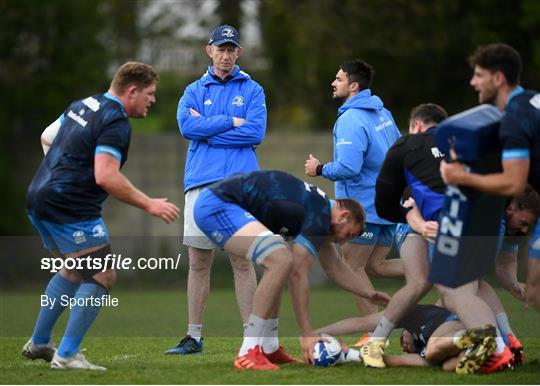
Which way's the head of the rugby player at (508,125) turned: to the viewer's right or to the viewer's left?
to the viewer's left

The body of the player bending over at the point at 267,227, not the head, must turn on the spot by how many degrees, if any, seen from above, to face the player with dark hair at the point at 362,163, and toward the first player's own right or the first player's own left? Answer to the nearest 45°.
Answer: approximately 45° to the first player's own left

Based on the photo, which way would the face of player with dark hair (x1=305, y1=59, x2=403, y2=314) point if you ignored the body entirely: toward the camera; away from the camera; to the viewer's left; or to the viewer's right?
to the viewer's left

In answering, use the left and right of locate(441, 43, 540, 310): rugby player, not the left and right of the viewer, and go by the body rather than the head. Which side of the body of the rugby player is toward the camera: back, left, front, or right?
left

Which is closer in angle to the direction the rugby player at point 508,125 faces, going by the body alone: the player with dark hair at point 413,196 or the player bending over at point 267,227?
the player bending over

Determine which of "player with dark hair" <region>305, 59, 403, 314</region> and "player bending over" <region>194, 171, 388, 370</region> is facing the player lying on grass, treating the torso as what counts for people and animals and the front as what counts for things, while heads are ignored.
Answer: the player bending over

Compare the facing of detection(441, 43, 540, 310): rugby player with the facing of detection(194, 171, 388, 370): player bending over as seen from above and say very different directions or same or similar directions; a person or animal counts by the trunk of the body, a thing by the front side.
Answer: very different directions

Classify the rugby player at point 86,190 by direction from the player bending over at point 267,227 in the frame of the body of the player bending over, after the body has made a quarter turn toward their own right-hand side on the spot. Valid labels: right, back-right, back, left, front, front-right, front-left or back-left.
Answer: right

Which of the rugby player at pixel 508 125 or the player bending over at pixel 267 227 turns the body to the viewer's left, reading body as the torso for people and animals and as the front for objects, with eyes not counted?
the rugby player

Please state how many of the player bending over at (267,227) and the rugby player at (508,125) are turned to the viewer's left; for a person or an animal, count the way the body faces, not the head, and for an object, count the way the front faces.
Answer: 1

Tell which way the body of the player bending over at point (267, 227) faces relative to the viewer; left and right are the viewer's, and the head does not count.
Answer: facing to the right of the viewer

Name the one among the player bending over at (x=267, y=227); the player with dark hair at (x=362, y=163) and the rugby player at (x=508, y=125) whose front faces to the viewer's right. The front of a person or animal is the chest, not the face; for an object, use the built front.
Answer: the player bending over

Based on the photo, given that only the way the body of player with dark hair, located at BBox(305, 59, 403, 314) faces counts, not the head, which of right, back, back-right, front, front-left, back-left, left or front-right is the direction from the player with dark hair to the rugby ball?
back-left

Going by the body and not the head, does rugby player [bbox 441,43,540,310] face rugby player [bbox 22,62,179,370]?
yes

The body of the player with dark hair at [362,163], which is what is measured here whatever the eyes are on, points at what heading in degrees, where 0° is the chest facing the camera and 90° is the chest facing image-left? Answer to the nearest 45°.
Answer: approximately 135°
